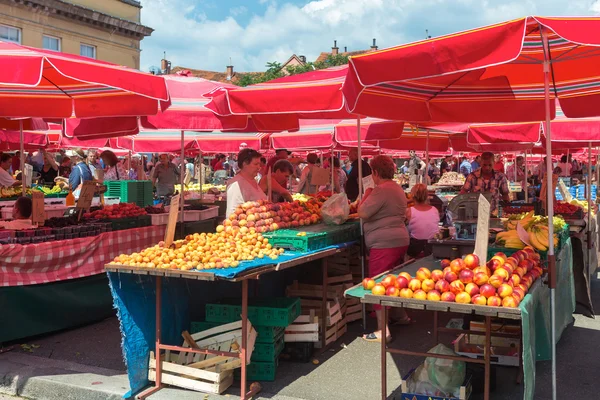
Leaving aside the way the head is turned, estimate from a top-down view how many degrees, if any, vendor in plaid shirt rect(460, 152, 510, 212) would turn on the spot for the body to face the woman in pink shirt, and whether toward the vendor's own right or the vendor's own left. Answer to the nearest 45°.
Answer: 0° — they already face them

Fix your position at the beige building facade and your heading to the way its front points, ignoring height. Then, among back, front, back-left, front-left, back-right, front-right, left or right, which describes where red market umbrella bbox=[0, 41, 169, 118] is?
front-right

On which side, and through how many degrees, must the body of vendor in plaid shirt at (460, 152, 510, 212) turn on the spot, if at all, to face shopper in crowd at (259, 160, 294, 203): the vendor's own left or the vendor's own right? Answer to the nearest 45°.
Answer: approximately 45° to the vendor's own right

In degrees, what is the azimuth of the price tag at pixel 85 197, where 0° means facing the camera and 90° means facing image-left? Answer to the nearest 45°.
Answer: approximately 0°

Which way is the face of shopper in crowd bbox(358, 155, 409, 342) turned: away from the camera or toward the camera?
away from the camera
